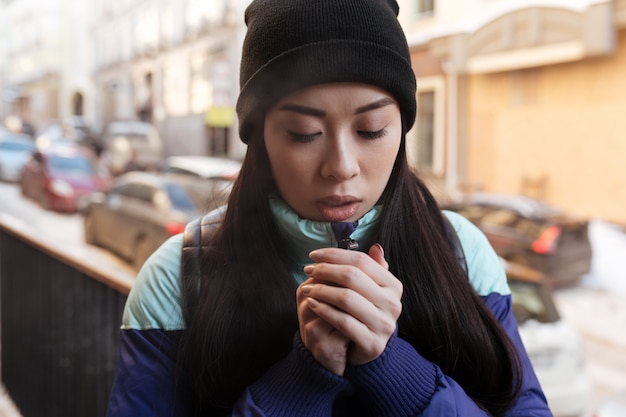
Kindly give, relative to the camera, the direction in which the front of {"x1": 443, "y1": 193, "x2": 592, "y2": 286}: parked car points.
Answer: facing away from the viewer and to the left of the viewer

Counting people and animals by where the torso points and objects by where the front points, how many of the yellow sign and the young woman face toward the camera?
2

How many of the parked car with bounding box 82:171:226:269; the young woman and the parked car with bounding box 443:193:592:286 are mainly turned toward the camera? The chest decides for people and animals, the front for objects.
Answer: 1

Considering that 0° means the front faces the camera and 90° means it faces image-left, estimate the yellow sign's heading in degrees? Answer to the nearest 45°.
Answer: approximately 0°

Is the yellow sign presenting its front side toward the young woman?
yes

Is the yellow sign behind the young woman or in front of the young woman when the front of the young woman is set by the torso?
behind

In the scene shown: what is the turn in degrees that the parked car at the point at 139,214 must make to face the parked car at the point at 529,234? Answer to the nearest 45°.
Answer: approximately 135° to its right

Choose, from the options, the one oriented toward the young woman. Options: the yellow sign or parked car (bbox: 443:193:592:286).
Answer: the yellow sign

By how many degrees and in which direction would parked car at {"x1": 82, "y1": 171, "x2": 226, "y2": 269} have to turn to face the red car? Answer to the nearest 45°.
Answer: approximately 45° to its right
